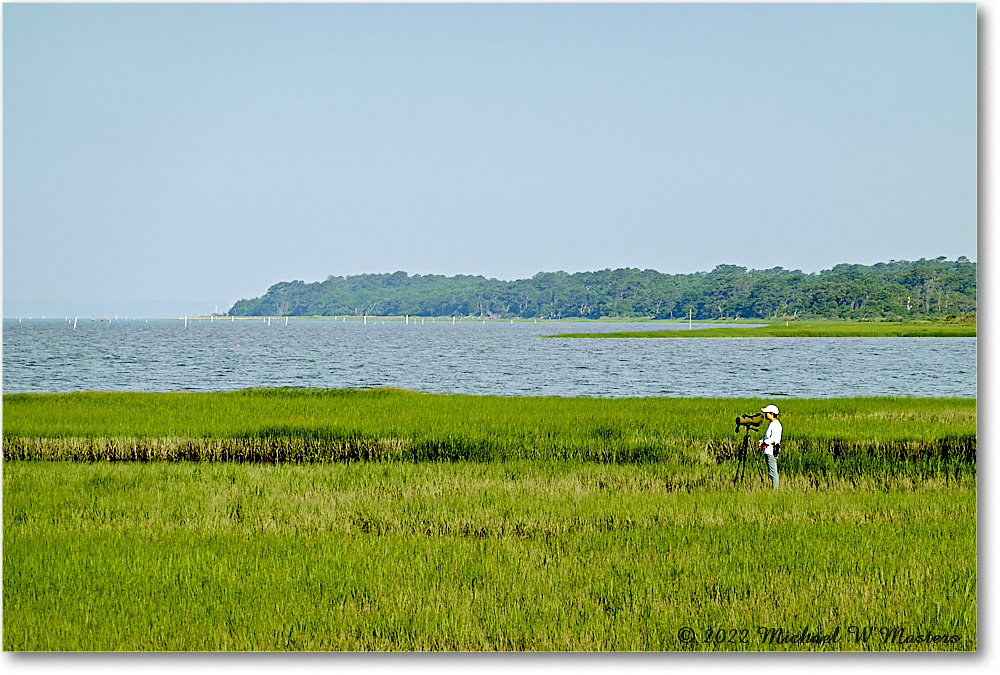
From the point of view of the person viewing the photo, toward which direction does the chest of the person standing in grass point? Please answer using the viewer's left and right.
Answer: facing to the left of the viewer

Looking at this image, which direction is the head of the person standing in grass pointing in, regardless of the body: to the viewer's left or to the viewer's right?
to the viewer's left
